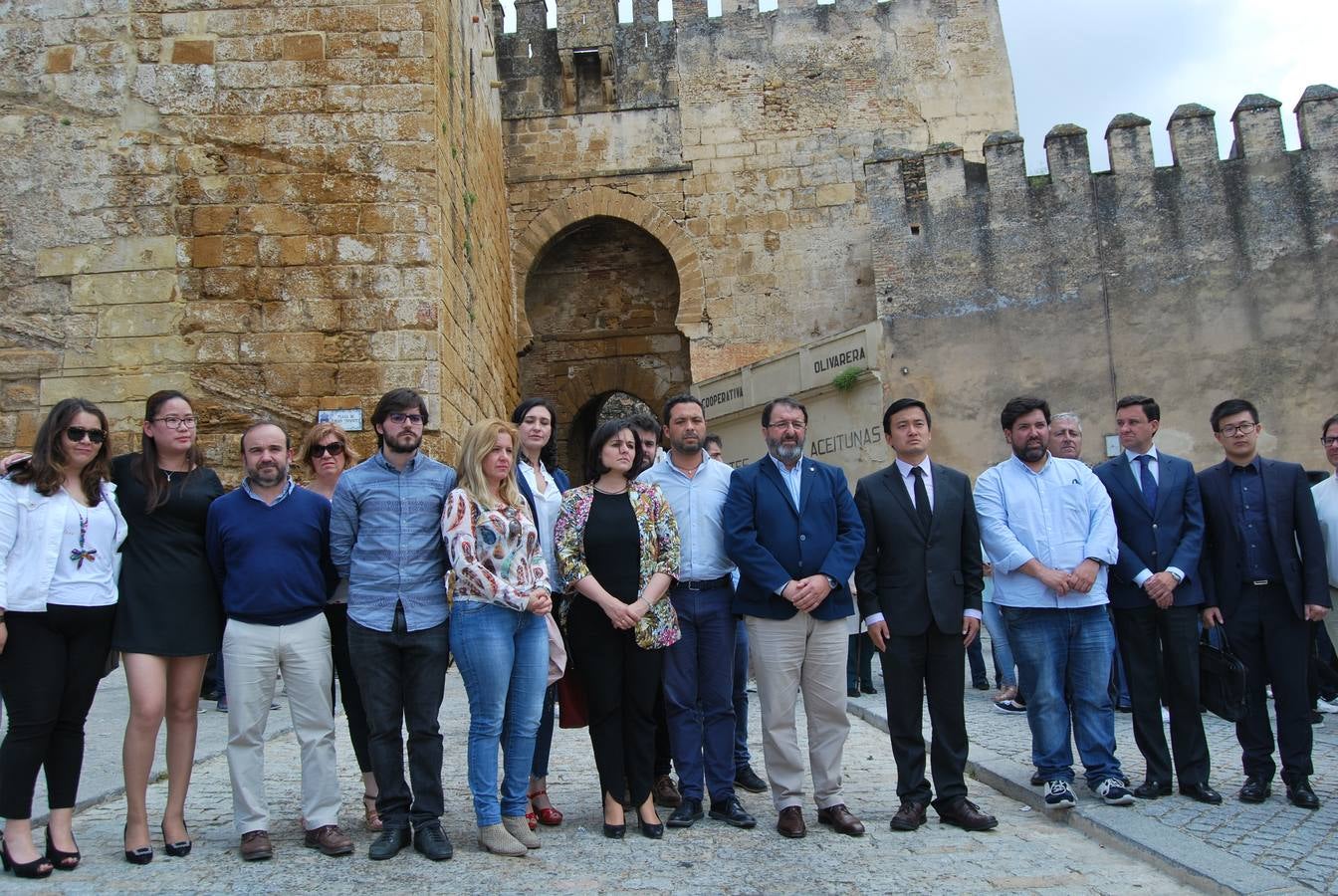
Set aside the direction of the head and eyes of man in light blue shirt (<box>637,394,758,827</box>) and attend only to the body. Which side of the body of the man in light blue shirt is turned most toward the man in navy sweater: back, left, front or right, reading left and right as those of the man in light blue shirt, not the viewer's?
right

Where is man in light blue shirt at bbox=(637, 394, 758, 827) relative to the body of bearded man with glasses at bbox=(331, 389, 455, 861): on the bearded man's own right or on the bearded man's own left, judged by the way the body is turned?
on the bearded man's own left

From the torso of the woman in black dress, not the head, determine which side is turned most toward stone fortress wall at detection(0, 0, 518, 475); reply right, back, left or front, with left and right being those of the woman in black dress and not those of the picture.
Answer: back

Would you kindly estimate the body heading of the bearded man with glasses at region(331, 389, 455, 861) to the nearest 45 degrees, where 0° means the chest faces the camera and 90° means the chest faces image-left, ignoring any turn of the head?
approximately 0°

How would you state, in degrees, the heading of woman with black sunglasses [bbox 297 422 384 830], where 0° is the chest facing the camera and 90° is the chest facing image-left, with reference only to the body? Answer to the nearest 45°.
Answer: approximately 0°

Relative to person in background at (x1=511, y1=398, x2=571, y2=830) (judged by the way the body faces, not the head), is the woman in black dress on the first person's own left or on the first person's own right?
on the first person's own right

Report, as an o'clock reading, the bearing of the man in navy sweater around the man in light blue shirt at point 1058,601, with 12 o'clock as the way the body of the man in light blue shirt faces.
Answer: The man in navy sweater is roughly at 2 o'clock from the man in light blue shirt.
